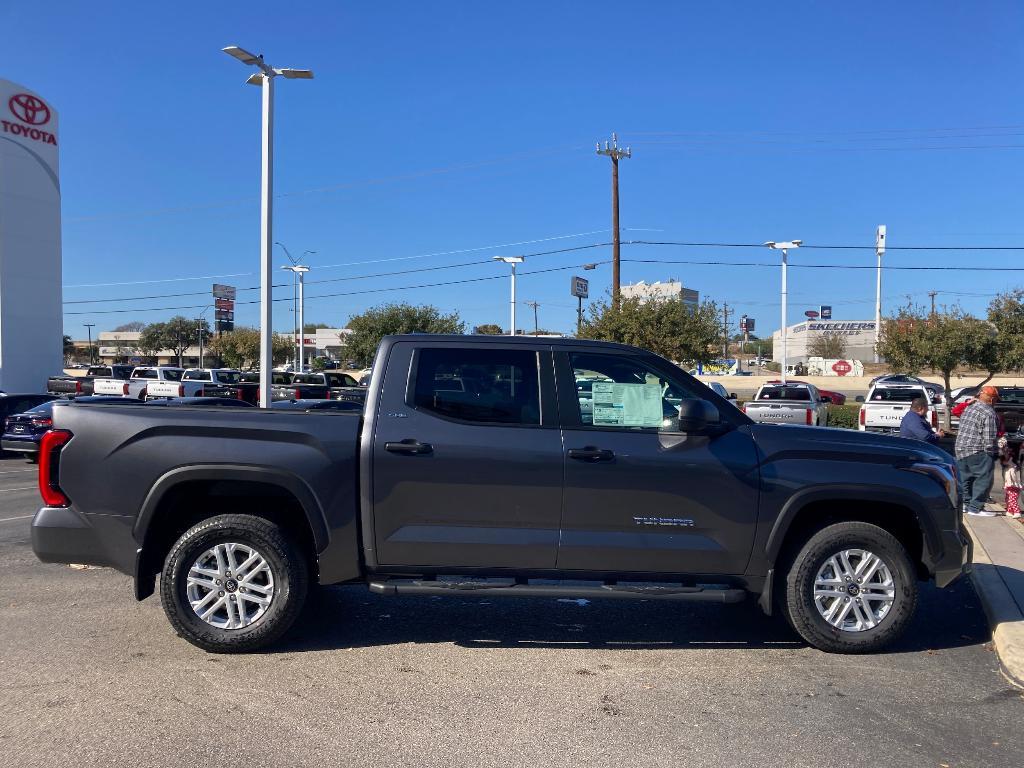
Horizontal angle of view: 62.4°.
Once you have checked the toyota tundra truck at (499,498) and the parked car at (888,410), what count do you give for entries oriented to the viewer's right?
1

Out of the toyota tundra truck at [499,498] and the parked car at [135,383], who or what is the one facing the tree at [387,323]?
the parked car

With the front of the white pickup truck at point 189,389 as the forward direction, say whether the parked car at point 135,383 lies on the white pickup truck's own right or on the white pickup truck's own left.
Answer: on the white pickup truck's own left

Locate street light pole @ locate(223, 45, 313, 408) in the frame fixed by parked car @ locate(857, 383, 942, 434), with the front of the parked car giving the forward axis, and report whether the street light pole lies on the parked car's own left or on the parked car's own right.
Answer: on the parked car's own left

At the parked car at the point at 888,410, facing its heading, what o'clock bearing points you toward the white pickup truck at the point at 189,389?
The white pickup truck is roughly at 9 o'clock from the parked car.

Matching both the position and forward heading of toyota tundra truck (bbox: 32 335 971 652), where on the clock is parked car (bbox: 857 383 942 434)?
The parked car is roughly at 10 o'clock from the toyota tundra truck.

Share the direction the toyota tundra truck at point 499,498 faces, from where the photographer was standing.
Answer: facing to the right of the viewer

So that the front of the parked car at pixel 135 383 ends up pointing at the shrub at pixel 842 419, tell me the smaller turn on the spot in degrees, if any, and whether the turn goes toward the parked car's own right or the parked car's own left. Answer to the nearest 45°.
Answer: approximately 90° to the parked car's own right

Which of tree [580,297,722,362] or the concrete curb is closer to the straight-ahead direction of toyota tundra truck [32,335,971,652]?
the concrete curb

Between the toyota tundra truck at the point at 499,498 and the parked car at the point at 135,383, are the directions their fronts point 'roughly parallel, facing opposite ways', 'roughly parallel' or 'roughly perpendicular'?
roughly perpendicular

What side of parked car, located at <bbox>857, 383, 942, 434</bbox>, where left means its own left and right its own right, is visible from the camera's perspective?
back

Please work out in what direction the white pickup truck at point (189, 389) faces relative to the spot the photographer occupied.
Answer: facing away from the viewer and to the right of the viewer

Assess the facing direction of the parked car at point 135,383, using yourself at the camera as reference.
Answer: facing away from the viewer and to the right of the viewer

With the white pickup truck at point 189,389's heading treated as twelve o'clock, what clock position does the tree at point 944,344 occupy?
The tree is roughly at 2 o'clock from the white pickup truck.
